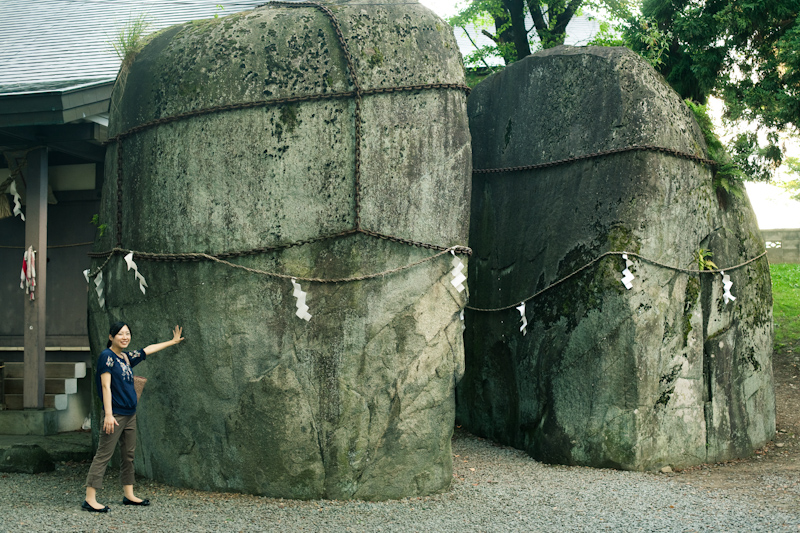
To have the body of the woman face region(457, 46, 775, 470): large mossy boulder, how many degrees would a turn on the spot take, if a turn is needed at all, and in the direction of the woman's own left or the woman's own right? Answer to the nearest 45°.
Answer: approximately 45° to the woman's own left

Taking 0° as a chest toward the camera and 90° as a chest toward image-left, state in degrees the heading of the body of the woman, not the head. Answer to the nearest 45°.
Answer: approximately 315°

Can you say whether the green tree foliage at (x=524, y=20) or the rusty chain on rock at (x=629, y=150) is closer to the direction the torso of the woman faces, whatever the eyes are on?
the rusty chain on rock

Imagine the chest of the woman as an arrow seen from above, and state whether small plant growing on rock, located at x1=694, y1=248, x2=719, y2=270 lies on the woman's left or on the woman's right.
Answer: on the woman's left

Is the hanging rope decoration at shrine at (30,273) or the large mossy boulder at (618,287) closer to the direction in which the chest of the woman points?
the large mossy boulder

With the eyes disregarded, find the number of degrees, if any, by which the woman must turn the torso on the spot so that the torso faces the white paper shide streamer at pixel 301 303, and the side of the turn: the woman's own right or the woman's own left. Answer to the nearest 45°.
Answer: approximately 45° to the woman's own left

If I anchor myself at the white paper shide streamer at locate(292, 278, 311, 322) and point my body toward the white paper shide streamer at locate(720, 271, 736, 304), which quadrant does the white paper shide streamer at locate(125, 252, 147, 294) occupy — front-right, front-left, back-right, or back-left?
back-left
